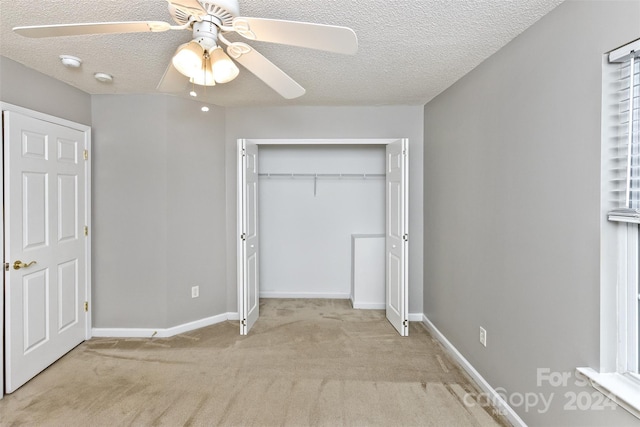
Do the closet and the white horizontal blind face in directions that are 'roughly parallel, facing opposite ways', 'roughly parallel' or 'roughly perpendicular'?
roughly perpendicular

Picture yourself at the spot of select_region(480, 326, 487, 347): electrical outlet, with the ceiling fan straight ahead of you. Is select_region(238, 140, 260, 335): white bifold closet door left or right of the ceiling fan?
right

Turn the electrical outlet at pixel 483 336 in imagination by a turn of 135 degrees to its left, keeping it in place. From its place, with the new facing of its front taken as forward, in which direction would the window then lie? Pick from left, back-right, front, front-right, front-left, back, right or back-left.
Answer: front-right

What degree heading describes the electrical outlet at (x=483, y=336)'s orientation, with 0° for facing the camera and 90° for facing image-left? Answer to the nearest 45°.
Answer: approximately 45°

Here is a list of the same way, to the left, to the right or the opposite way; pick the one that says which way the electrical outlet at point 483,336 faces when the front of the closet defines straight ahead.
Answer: to the right

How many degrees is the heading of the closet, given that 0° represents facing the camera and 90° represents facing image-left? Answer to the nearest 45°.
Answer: approximately 0°

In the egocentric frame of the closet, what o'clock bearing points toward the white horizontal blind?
The white horizontal blind is roughly at 11 o'clock from the closet.

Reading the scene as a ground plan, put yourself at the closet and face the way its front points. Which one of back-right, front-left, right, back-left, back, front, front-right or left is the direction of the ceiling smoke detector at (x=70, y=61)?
front-right
